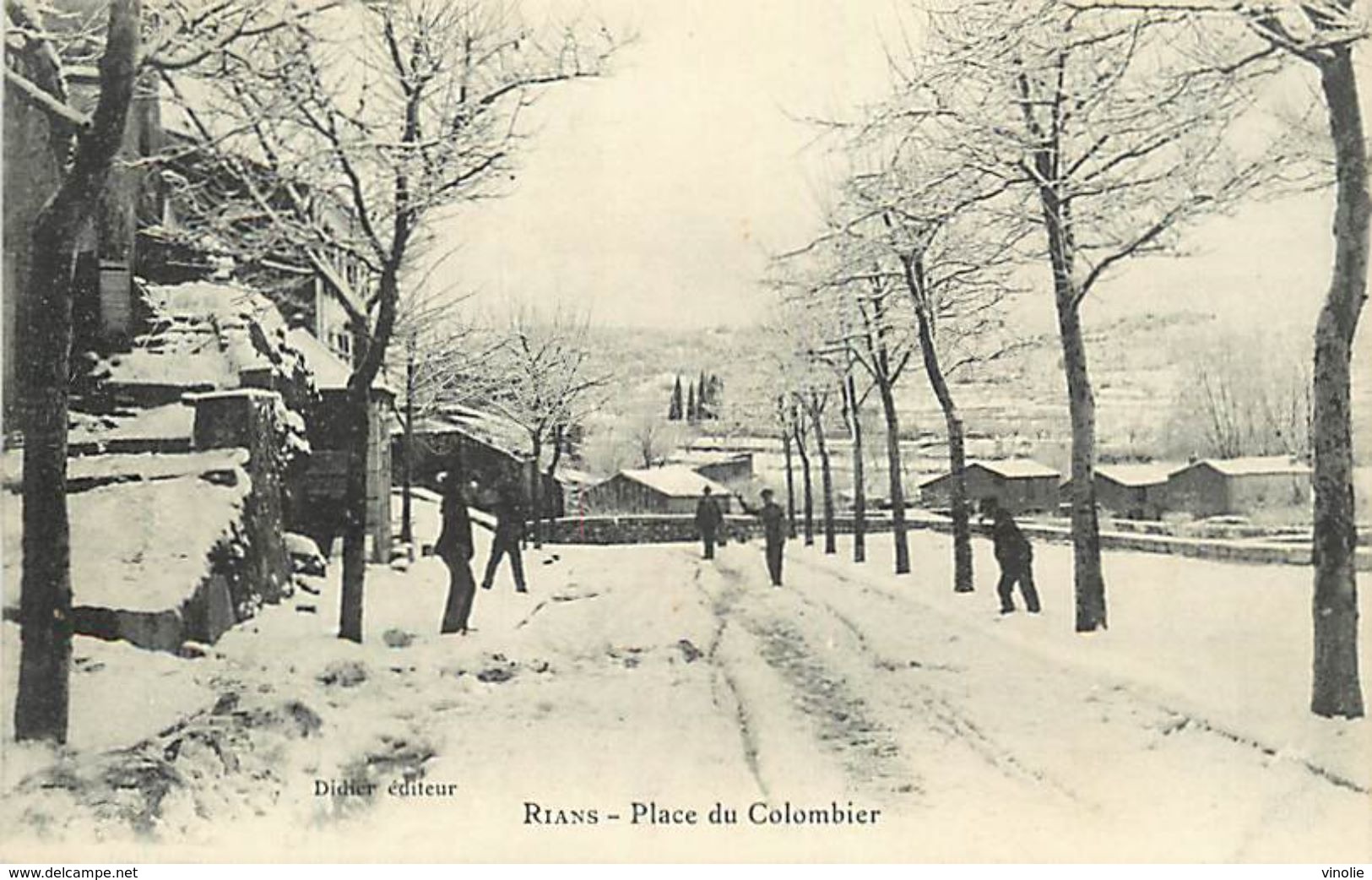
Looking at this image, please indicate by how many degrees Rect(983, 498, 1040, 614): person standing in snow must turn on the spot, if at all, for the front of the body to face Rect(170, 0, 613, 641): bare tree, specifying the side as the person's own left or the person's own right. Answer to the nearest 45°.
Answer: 0° — they already face it

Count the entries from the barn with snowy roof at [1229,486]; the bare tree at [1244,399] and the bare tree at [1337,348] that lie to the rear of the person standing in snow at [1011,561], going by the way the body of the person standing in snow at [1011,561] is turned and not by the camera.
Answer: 1

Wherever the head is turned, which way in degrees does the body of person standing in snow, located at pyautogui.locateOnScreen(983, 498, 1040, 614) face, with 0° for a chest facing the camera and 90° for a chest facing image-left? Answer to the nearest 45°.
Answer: approximately 90°

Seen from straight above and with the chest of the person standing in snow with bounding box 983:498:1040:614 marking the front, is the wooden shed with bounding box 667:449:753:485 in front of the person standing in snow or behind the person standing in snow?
in front

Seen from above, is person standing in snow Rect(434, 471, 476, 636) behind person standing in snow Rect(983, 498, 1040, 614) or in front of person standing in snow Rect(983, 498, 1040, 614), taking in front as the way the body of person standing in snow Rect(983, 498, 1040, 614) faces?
in front
